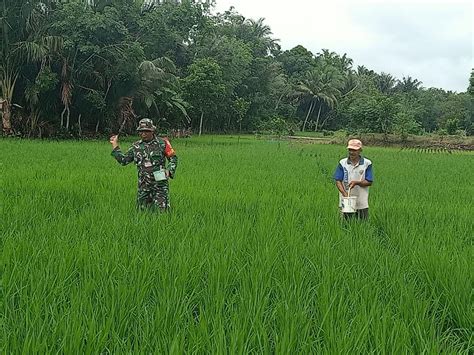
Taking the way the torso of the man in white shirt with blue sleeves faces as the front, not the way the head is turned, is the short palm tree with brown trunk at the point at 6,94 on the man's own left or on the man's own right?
on the man's own right

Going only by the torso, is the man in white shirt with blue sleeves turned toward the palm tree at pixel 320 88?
no

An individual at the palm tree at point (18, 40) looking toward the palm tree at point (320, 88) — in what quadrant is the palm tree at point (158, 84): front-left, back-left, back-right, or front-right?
front-right

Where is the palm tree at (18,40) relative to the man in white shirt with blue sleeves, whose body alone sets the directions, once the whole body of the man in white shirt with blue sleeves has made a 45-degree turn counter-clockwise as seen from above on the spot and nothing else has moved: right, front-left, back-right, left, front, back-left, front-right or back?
back

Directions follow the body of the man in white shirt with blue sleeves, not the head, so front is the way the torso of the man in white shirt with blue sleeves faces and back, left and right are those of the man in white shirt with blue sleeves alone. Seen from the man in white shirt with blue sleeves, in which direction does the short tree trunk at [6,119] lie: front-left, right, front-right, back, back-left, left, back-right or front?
back-right

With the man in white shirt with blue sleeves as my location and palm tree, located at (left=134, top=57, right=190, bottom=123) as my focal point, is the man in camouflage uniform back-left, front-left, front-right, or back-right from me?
front-left

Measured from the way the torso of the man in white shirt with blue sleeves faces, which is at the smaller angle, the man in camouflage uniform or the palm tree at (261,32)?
the man in camouflage uniform

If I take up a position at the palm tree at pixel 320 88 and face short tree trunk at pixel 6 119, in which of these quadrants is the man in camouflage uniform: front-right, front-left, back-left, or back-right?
front-left

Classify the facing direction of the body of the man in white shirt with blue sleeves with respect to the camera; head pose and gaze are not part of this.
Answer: toward the camera

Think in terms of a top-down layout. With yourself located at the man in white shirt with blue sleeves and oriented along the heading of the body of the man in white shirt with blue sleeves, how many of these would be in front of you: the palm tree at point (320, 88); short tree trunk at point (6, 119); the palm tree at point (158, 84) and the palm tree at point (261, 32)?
0

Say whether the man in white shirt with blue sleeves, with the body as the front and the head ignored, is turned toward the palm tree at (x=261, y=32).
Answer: no

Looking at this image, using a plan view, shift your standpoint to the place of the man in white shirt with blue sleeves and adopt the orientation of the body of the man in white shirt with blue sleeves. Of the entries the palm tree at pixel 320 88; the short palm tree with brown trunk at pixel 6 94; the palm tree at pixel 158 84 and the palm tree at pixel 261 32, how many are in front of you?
0

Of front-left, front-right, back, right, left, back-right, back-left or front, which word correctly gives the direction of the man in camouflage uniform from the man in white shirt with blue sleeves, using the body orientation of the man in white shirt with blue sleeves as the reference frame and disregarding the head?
right

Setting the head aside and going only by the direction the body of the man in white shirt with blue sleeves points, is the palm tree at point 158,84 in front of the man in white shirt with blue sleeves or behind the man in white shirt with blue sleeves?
behind
